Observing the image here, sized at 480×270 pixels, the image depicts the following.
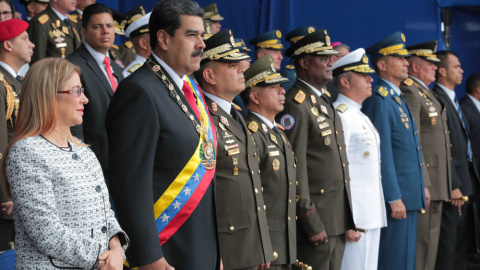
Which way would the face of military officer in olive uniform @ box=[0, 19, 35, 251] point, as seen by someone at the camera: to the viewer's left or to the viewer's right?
to the viewer's right

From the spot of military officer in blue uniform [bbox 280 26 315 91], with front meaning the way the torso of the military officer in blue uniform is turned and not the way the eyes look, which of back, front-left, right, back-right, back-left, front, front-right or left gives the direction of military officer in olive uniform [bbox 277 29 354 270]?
front-right

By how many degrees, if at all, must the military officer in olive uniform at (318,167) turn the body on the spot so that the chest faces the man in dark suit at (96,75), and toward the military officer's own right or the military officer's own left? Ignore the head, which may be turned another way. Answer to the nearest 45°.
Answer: approximately 135° to the military officer's own right

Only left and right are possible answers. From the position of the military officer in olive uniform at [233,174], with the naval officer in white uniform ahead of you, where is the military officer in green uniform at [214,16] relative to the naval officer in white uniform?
left

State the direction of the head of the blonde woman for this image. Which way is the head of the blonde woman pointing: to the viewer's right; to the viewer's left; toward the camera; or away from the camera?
to the viewer's right

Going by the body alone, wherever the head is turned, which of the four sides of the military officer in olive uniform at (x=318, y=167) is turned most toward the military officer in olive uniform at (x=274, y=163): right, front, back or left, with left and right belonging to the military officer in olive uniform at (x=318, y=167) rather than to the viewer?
right

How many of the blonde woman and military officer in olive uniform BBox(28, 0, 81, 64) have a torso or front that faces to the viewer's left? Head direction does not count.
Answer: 0

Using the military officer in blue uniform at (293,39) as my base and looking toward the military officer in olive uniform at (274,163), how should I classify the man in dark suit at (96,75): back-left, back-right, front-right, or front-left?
front-right

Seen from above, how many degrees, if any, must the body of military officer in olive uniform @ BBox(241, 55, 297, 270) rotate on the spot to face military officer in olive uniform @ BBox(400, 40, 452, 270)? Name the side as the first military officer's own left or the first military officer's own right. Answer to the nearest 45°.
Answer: approximately 90° to the first military officer's own left

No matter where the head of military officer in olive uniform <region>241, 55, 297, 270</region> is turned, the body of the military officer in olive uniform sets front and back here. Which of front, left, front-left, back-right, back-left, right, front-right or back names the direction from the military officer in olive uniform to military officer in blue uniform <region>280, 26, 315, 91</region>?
back-left
